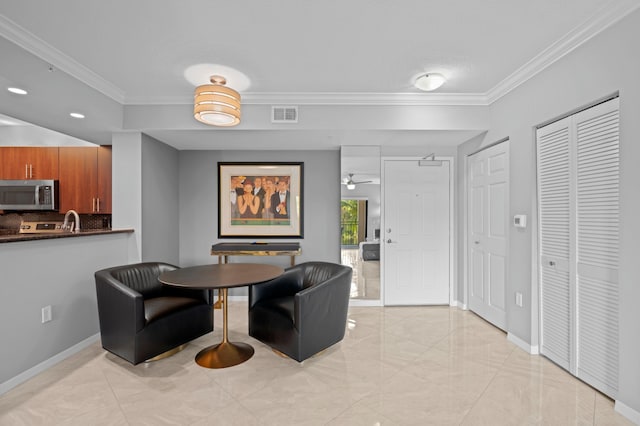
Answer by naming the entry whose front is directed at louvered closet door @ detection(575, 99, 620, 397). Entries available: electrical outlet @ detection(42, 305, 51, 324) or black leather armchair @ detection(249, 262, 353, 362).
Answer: the electrical outlet

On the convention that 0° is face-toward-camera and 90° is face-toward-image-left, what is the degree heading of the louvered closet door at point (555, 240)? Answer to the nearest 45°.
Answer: approximately 45°

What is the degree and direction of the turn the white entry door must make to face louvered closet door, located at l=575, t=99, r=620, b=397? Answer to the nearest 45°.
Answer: approximately 45° to its left

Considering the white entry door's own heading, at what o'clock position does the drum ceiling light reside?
The drum ceiling light is roughly at 1 o'clock from the white entry door.

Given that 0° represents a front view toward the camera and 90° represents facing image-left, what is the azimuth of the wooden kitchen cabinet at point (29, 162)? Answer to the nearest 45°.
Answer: approximately 0°

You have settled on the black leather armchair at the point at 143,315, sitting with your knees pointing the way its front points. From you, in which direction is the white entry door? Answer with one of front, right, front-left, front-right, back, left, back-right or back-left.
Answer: front-left

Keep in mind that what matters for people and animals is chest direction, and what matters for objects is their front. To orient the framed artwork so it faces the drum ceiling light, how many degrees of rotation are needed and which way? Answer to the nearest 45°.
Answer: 0° — it already faces it
